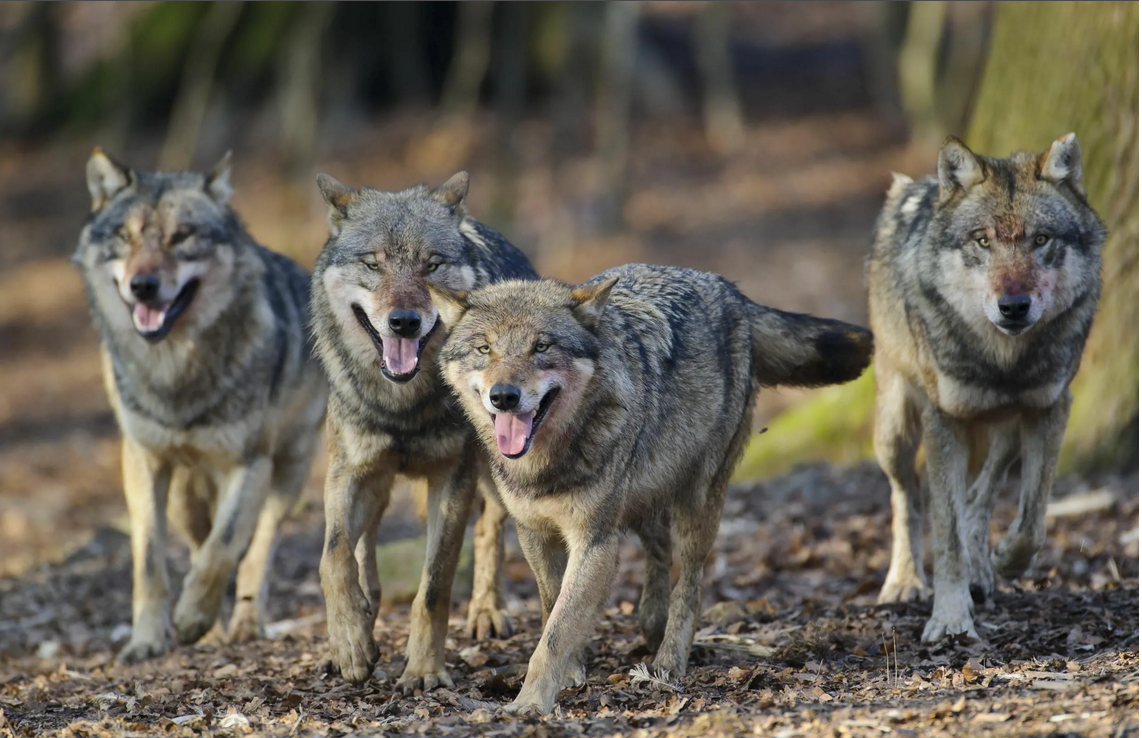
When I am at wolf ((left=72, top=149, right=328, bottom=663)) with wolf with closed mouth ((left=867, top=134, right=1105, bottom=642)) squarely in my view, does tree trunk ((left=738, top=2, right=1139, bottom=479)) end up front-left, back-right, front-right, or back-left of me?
front-left

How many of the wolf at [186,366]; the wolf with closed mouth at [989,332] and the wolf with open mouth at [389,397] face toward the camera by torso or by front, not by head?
3

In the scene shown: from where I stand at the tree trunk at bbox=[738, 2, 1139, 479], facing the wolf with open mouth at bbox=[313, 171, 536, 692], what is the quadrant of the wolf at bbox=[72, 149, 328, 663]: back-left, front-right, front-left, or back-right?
front-right

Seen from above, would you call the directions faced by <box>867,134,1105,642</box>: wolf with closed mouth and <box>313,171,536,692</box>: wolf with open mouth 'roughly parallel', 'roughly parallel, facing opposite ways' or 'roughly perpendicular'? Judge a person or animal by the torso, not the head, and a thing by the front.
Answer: roughly parallel

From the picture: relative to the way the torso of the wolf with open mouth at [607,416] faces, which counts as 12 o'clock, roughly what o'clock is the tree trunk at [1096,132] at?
The tree trunk is roughly at 6 o'clock from the wolf with open mouth.

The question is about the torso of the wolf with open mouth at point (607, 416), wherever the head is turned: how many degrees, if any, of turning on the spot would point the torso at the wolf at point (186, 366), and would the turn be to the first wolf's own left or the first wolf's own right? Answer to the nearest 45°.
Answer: approximately 90° to the first wolf's own right

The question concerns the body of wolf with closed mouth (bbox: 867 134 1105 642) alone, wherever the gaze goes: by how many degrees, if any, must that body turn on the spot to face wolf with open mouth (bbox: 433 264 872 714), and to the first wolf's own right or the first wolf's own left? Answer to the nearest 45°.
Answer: approximately 45° to the first wolf's own right

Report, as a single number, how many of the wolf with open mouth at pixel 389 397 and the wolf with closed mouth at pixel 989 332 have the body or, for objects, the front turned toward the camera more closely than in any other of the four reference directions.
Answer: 2

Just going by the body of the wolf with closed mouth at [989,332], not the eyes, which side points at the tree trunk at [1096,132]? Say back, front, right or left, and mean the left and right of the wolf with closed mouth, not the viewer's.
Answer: back

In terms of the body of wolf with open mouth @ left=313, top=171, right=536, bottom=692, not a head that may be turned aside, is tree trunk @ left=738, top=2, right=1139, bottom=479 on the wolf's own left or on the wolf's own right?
on the wolf's own left

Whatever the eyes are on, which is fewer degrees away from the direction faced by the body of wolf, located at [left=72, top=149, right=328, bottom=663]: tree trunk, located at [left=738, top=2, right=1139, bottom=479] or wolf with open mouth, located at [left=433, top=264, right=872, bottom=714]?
the wolf with open mouth

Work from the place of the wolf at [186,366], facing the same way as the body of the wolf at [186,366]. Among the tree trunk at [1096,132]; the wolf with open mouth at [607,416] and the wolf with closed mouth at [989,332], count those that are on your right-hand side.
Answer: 0

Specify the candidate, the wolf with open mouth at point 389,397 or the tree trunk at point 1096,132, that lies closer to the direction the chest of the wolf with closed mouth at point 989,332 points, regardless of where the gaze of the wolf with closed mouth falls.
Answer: the wolf with open mouth

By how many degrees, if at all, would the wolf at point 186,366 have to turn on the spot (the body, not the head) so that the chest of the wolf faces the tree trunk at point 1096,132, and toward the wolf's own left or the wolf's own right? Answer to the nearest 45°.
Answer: approximately 90° to the wolf's own left

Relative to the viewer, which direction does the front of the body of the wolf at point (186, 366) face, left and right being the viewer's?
facing the viewer

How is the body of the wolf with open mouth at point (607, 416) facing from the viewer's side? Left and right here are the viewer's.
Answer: facing the viewer and to the left of the viewer

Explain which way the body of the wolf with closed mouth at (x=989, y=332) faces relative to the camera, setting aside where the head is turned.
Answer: toward the camera

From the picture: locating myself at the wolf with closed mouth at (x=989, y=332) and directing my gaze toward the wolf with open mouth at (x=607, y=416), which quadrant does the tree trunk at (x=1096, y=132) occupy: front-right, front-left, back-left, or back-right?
back-right

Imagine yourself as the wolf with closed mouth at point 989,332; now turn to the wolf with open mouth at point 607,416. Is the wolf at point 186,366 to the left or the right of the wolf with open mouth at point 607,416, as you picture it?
right
